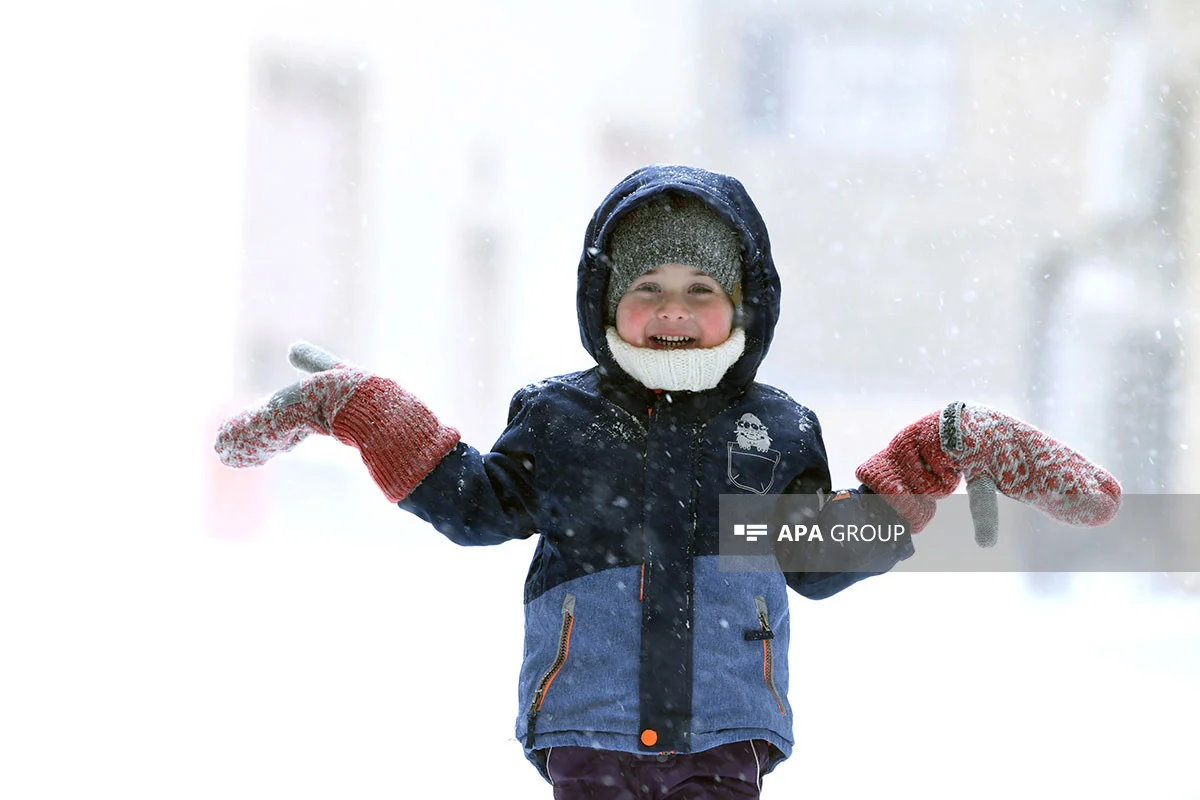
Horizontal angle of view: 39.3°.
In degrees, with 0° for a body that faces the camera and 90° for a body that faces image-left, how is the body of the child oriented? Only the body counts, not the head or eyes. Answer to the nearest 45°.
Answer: approximately 0°
